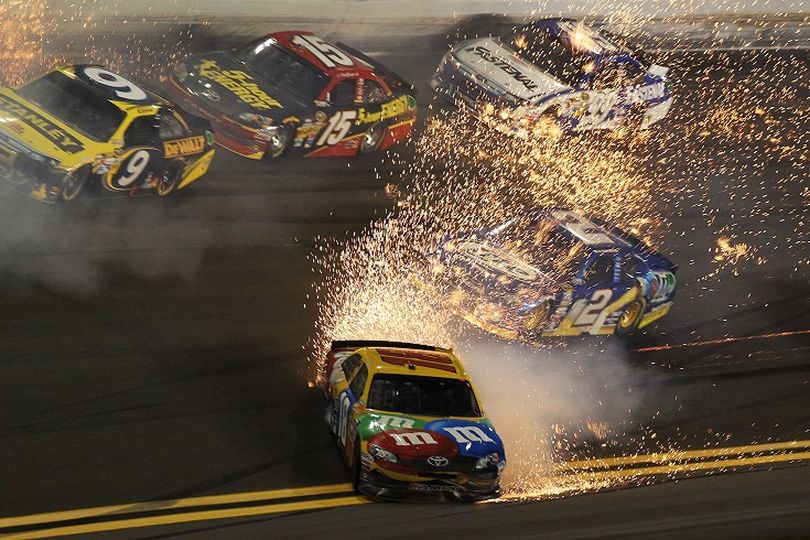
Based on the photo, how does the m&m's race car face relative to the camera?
toward the camera

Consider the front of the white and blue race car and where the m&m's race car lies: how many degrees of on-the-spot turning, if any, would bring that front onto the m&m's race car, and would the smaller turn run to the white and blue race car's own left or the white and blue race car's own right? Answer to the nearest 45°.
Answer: approximately 45° to the white and blue race car's own left

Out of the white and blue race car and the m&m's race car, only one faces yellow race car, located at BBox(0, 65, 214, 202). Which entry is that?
the white and blue race car

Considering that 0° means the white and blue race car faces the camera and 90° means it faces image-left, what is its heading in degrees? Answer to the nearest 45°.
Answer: approximately 45°

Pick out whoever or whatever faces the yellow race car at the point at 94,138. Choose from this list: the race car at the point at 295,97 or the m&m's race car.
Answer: the race car

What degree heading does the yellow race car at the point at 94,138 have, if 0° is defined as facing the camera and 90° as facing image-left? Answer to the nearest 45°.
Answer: approximately 45°

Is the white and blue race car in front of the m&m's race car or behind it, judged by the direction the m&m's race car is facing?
behind

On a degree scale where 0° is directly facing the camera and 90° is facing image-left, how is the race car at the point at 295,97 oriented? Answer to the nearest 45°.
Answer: approximately 45°

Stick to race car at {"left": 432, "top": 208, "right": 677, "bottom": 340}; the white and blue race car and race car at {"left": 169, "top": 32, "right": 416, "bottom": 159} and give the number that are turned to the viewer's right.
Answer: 0

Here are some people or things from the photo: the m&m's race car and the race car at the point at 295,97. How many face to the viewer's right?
0

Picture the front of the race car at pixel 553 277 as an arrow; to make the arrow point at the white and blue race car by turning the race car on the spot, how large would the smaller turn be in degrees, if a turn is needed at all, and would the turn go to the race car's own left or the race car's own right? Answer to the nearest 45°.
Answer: approximately 135° to the race car's own right

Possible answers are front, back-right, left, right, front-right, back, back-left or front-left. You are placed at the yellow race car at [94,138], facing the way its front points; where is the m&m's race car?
left
